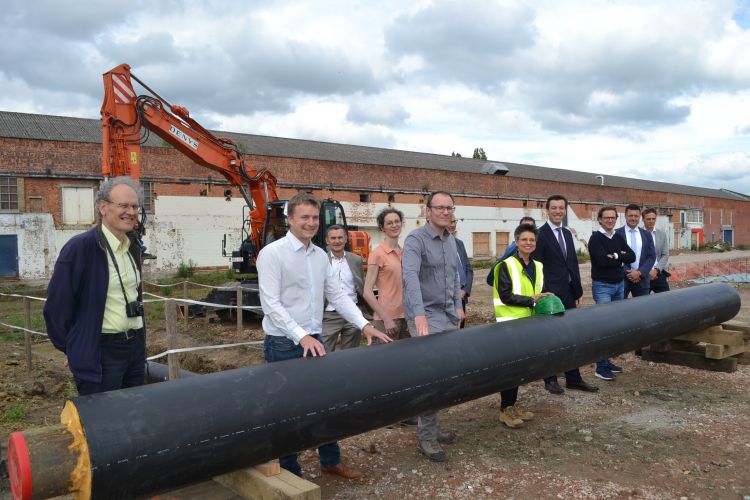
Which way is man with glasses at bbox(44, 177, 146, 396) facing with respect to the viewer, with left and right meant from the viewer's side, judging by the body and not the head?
facing the viewer and to the right of the viewer

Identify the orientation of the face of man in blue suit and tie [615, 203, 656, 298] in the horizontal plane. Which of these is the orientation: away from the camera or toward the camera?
toward the camera

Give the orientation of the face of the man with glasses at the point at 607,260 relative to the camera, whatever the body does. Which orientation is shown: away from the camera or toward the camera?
toward the camera

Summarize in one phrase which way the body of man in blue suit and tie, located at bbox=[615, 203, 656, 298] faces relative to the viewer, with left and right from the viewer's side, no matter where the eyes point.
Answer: facing the viewer

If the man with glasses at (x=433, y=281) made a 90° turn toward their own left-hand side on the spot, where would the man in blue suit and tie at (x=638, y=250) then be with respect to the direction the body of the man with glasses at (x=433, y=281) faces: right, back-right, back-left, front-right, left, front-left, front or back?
front
